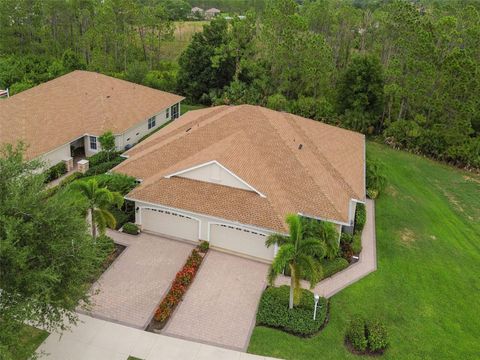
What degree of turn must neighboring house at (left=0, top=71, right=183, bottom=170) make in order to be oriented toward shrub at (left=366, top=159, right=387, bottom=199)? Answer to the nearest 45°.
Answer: approximately 90° to its left

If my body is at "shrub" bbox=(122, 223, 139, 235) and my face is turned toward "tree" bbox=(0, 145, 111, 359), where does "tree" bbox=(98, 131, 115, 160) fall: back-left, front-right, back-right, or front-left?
back-right

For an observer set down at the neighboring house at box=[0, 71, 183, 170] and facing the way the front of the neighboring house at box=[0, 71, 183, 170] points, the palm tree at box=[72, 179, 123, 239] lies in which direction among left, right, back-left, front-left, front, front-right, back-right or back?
front-left

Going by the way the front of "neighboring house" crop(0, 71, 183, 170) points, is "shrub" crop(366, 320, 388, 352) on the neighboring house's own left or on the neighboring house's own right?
on the neighboring house's own left

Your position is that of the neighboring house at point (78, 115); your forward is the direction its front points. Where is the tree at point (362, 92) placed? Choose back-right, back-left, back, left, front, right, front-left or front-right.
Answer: back-left

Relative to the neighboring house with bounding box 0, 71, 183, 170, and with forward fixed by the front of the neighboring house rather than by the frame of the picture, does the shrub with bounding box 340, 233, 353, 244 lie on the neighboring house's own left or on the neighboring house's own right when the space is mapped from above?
on the neighboring house's own left

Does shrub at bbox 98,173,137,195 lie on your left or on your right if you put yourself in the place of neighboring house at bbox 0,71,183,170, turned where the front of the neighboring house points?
on your left

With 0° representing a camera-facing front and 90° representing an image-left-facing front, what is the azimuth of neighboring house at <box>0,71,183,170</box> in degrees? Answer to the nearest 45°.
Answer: approximately 45°

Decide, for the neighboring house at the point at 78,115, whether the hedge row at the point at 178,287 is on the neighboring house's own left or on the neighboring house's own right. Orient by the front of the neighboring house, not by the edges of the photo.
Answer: on the neighboring house's own left

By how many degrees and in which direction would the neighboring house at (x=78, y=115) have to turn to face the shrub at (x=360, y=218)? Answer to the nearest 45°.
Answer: approximately 90° to its left
